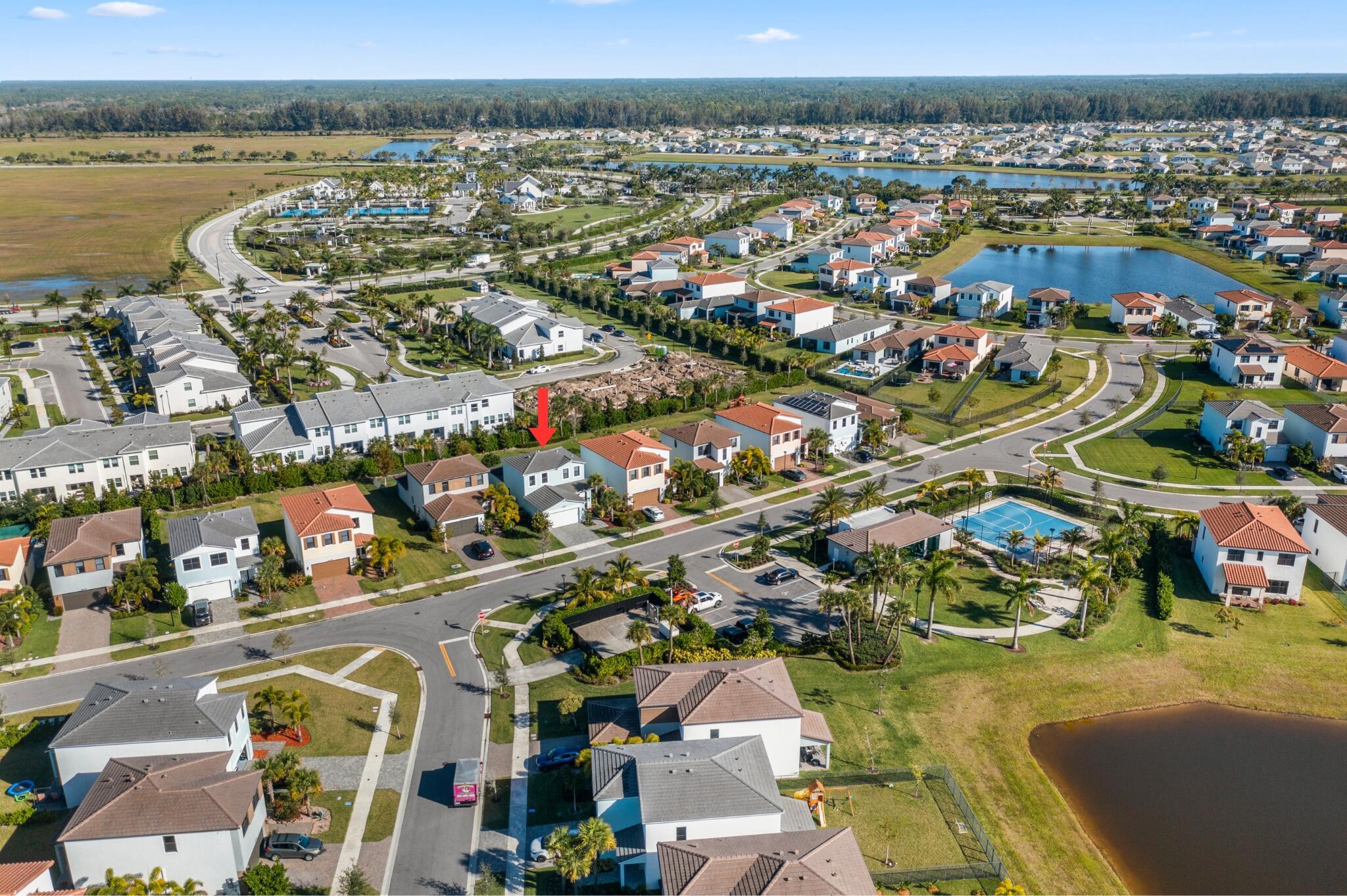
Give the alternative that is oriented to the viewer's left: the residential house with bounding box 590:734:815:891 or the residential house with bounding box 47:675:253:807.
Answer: the residential house with bounding box 590:734:815:891

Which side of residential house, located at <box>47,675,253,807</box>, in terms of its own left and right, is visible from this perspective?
right

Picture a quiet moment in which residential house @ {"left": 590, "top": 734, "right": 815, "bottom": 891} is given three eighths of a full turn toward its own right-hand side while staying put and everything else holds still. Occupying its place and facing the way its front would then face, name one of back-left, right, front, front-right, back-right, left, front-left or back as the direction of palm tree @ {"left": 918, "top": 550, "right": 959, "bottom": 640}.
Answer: front

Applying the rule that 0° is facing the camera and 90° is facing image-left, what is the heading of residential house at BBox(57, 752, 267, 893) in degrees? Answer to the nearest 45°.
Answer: approximately 270°

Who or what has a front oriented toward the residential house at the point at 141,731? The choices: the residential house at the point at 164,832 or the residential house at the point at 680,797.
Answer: the residential house at the point at 680,797

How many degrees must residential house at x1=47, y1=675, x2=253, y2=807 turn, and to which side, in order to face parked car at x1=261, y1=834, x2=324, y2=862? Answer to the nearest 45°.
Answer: approximately 45° to its right

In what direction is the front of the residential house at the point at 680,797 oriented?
to the viewer's left

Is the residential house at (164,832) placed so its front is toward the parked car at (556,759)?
yes

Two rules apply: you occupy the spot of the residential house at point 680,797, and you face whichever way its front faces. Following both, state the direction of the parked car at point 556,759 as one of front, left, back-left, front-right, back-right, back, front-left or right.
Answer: front-right

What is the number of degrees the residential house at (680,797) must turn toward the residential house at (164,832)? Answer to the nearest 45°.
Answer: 0° — it already faces it

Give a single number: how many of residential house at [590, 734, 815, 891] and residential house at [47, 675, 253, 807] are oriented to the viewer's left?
1

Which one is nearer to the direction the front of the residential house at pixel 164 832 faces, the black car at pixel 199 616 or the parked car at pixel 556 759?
the parked car
